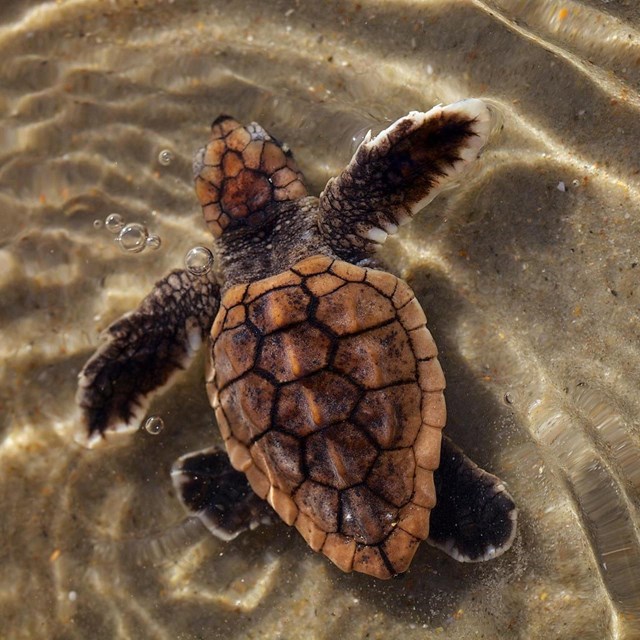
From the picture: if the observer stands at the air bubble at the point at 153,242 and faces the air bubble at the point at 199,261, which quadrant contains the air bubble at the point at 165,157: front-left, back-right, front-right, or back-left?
back-left

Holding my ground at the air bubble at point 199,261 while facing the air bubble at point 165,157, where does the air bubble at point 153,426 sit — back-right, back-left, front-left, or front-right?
back-left

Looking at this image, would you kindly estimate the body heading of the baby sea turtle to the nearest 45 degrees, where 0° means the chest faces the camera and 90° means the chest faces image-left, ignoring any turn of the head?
approximately 180°
